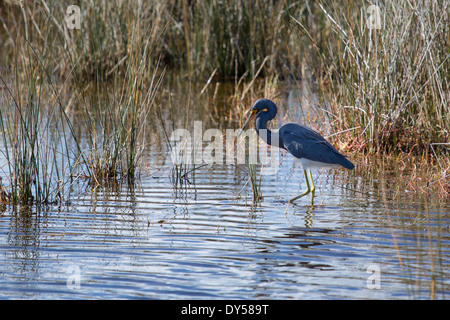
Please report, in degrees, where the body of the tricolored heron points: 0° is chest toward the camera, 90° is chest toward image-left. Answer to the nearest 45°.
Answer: approximately 90°

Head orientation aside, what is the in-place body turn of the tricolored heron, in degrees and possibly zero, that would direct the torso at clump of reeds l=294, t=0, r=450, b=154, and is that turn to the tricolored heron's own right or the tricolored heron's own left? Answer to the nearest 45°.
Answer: approximately 135° to the tricolored heron's own right
